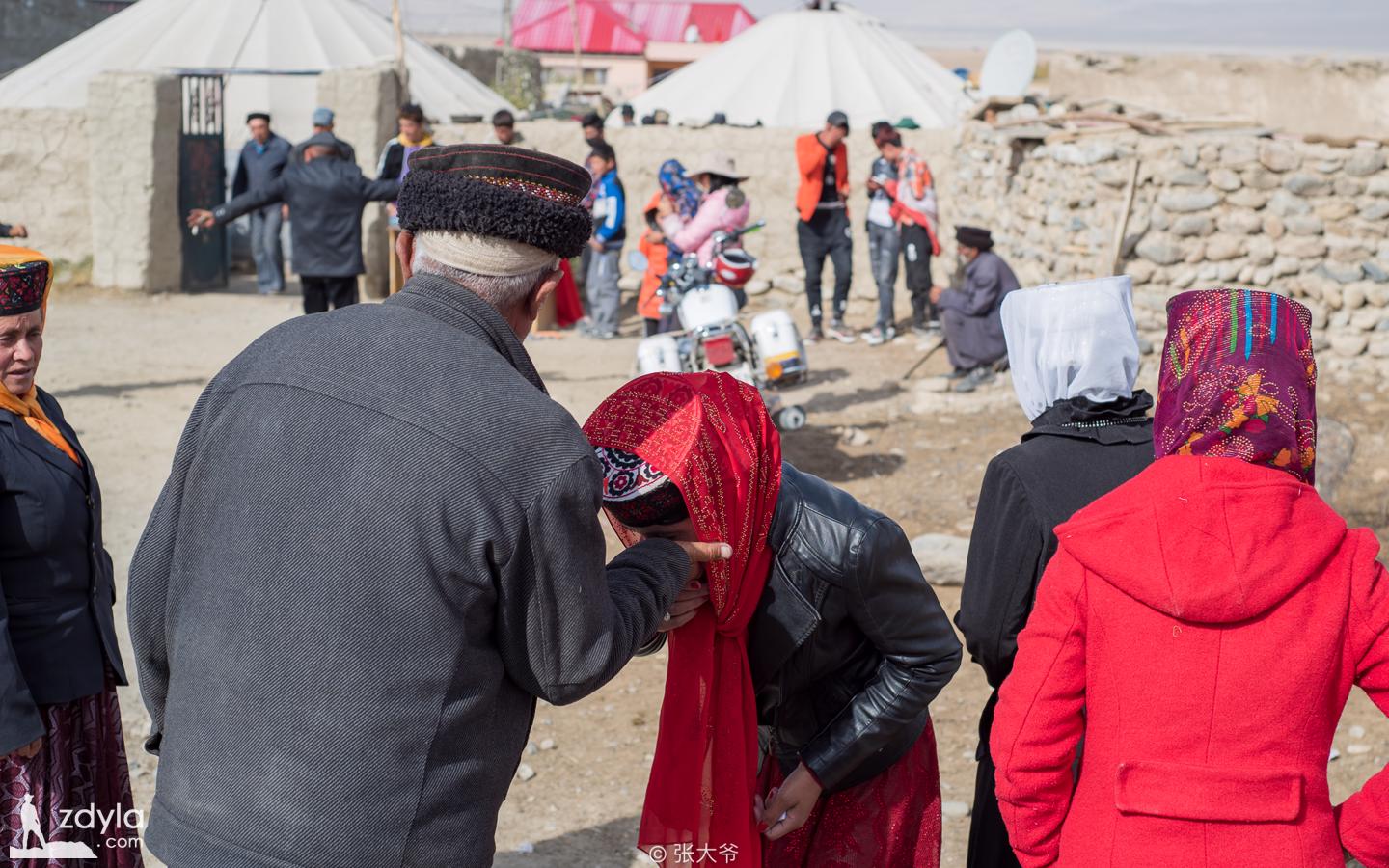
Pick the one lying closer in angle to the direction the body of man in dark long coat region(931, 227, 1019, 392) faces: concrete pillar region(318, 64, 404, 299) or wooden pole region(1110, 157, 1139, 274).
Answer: the concrete pillar

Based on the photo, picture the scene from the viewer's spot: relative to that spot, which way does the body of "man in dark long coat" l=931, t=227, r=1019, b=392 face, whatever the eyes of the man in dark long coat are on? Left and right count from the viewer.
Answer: facing to the left of the viewer

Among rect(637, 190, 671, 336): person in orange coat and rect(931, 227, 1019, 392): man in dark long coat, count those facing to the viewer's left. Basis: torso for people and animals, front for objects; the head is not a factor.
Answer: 1

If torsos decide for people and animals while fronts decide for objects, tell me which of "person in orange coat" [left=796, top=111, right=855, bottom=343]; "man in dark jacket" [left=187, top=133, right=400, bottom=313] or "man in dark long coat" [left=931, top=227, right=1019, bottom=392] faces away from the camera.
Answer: "man in dark jacket" [left=187, top=133, right=400, bottom=313]

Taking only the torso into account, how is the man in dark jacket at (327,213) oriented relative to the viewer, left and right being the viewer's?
facing away from the viewer

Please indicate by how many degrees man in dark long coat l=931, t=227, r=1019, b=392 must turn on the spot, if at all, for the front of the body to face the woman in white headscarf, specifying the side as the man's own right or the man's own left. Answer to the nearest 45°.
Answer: approximately 90° to the man's own left

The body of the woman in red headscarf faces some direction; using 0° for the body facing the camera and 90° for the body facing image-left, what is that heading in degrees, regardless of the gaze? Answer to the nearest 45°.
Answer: approximately 45°

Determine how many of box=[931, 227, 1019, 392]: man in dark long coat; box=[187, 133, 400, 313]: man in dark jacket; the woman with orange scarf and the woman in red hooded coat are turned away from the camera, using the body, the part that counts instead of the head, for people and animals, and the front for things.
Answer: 2
